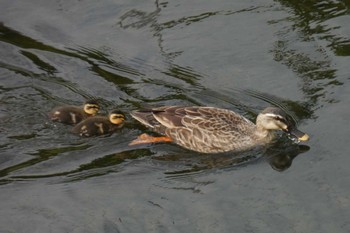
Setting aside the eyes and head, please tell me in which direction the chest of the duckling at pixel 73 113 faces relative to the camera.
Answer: to the viewer's right

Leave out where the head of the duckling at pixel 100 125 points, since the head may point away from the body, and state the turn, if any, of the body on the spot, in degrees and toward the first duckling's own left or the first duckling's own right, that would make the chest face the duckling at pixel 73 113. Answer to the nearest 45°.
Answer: approximately 135° to the first duckling's own left

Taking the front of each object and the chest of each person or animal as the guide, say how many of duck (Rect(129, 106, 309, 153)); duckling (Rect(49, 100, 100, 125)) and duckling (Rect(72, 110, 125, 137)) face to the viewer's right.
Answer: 3

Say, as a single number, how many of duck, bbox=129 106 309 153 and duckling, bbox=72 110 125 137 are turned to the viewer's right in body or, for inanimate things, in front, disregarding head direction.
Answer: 2

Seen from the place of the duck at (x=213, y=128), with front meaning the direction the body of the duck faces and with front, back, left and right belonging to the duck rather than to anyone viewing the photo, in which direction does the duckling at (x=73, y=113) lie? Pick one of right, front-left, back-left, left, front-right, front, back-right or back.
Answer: back

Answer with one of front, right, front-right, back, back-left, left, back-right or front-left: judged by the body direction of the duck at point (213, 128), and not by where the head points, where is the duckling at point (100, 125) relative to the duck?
back

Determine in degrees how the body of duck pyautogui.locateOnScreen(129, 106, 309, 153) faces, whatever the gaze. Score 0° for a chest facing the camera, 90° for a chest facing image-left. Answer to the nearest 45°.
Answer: approximately 270°

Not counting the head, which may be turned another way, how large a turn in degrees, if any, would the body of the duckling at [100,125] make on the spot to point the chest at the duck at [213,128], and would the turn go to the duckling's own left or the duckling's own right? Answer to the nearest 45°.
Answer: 0° — it already faces it

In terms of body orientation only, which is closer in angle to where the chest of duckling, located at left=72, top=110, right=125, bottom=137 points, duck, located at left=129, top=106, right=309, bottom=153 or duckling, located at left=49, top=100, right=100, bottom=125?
the duck

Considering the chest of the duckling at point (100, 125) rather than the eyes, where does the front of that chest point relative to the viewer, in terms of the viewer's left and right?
facing to the right of the viewer
